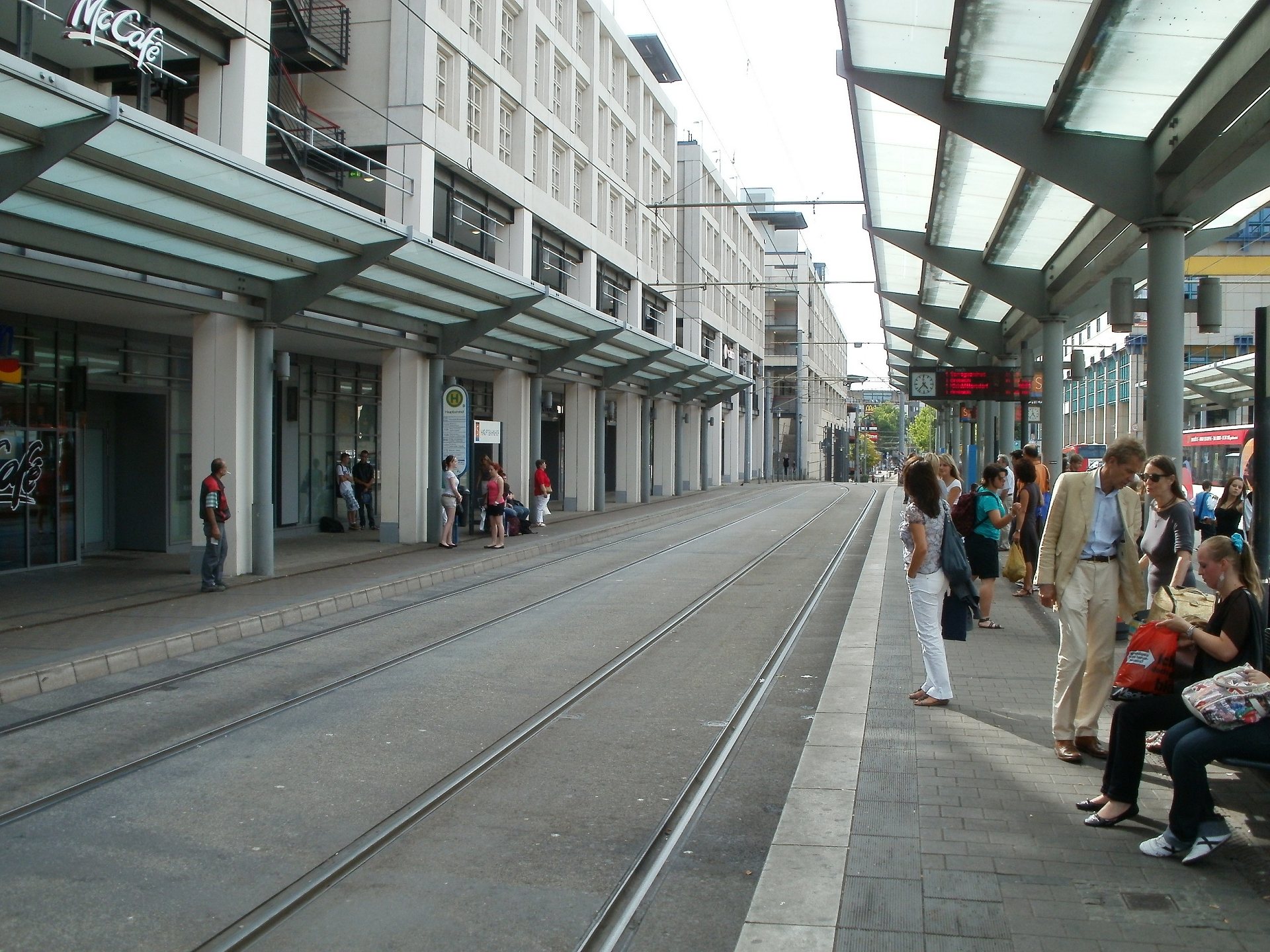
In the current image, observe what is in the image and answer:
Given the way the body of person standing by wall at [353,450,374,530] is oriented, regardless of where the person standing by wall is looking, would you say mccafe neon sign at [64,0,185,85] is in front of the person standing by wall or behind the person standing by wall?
in front

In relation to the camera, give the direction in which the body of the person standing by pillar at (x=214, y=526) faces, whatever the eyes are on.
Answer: to the viewer's right

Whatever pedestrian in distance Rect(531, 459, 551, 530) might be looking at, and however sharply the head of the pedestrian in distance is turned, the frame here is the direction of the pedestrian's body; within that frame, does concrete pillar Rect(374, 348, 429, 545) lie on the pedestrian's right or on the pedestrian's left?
on the pedestrian's right

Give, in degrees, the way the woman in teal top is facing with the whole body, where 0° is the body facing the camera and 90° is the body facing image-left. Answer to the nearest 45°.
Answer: approximately 270°

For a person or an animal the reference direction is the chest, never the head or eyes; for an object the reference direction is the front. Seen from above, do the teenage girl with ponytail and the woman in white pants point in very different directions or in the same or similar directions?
same or similar directions

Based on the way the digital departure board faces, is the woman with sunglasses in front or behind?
in front

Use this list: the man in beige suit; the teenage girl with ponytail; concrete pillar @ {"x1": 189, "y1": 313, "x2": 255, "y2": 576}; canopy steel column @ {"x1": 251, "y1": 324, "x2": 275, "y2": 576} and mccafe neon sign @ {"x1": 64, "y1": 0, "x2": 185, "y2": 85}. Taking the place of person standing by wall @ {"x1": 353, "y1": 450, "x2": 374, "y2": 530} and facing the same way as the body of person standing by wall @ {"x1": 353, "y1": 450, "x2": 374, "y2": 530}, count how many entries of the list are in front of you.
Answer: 5

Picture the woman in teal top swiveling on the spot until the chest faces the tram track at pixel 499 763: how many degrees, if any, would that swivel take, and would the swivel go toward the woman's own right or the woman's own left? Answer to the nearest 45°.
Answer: approximately 90° to the woman's own right

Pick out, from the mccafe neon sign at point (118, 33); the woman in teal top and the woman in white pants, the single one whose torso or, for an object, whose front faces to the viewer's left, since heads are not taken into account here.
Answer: the woman in white pants

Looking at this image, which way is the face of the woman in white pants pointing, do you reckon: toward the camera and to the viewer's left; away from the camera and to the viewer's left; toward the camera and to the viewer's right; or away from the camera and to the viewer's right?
away from the camera and to the viewer's left

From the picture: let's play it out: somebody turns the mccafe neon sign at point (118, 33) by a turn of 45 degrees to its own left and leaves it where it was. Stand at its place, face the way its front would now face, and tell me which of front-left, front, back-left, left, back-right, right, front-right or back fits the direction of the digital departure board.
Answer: front

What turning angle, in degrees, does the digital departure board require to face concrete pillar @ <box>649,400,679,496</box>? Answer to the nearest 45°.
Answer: approximately 135° to its right

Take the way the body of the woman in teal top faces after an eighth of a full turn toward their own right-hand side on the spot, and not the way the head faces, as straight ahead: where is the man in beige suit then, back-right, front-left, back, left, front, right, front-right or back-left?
front-right

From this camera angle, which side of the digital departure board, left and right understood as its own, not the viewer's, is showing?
front

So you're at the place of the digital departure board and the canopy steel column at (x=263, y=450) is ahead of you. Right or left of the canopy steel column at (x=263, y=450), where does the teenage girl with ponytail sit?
left

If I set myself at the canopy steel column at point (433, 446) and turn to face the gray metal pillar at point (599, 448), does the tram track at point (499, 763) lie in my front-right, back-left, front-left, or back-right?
back-right

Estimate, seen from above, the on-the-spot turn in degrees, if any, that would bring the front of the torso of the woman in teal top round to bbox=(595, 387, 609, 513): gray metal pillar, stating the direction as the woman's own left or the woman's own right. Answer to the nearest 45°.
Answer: approximately 135° to the woman's own left

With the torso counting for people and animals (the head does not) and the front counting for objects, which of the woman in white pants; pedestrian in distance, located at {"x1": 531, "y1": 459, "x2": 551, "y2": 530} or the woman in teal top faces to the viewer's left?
the woman in white pants

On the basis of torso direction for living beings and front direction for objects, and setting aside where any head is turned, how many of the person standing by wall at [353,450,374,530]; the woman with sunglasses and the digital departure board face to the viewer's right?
0
